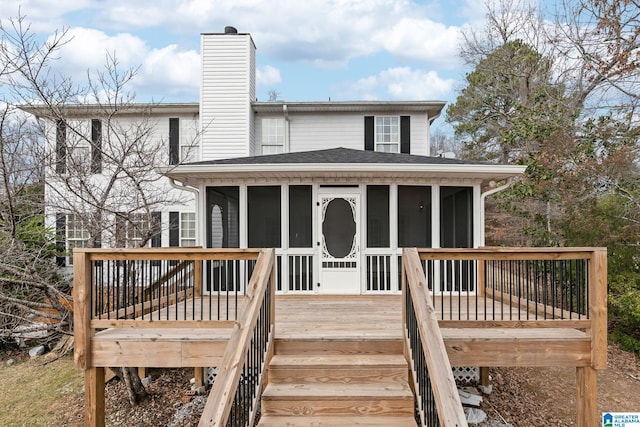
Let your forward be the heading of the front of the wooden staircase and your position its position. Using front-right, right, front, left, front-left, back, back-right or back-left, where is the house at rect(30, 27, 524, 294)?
back

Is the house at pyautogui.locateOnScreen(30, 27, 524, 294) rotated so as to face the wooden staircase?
yes

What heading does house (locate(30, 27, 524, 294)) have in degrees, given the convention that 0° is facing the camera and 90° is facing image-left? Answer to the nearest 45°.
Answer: approximately 0°

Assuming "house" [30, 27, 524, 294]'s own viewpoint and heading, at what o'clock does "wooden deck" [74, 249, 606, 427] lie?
The wooden deck is roughly at 12 o'clock from the house.

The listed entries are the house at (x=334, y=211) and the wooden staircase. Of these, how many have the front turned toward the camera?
2

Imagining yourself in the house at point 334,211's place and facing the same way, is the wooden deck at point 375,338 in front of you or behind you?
in front
